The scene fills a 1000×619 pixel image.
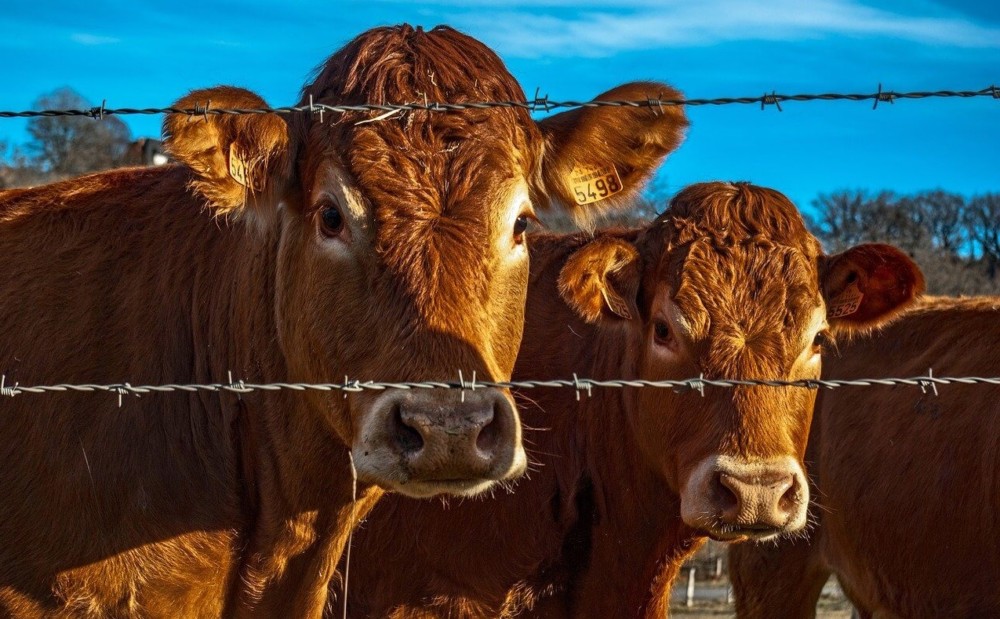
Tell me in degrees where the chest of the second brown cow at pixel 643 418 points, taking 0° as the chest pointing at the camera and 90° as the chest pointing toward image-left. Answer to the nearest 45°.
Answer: approximately 315°

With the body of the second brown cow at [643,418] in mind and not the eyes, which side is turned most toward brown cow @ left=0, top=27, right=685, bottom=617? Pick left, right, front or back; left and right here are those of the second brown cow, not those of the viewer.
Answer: right

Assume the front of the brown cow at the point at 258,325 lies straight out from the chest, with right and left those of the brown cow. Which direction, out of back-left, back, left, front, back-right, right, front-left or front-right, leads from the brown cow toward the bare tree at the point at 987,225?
left

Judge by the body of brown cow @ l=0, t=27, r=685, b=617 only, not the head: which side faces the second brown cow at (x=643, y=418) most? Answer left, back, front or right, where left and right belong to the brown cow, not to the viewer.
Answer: left

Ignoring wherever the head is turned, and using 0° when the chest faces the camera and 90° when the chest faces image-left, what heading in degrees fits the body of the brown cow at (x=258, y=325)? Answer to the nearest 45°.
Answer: approximately 315°
